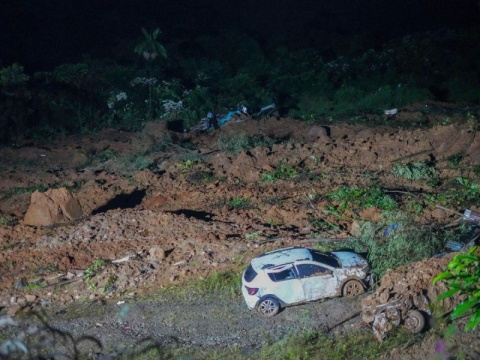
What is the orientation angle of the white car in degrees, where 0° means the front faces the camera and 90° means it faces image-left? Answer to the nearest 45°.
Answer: approximately 225°

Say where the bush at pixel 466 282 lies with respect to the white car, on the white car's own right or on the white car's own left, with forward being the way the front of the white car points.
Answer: on the white car's own right

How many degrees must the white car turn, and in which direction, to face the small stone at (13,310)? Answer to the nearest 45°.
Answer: approximately 135° to its left

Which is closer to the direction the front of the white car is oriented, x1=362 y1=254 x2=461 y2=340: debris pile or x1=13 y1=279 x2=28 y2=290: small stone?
the debris pile

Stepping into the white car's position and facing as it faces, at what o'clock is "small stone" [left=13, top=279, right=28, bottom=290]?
The small stone is roughly at 8 o'clock from the white car.

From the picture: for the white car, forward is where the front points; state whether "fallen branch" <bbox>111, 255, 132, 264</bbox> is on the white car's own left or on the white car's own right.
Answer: on the white car's own left

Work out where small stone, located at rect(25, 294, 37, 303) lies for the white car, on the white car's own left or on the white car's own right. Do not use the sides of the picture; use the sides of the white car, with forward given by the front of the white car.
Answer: on the white car's own left
